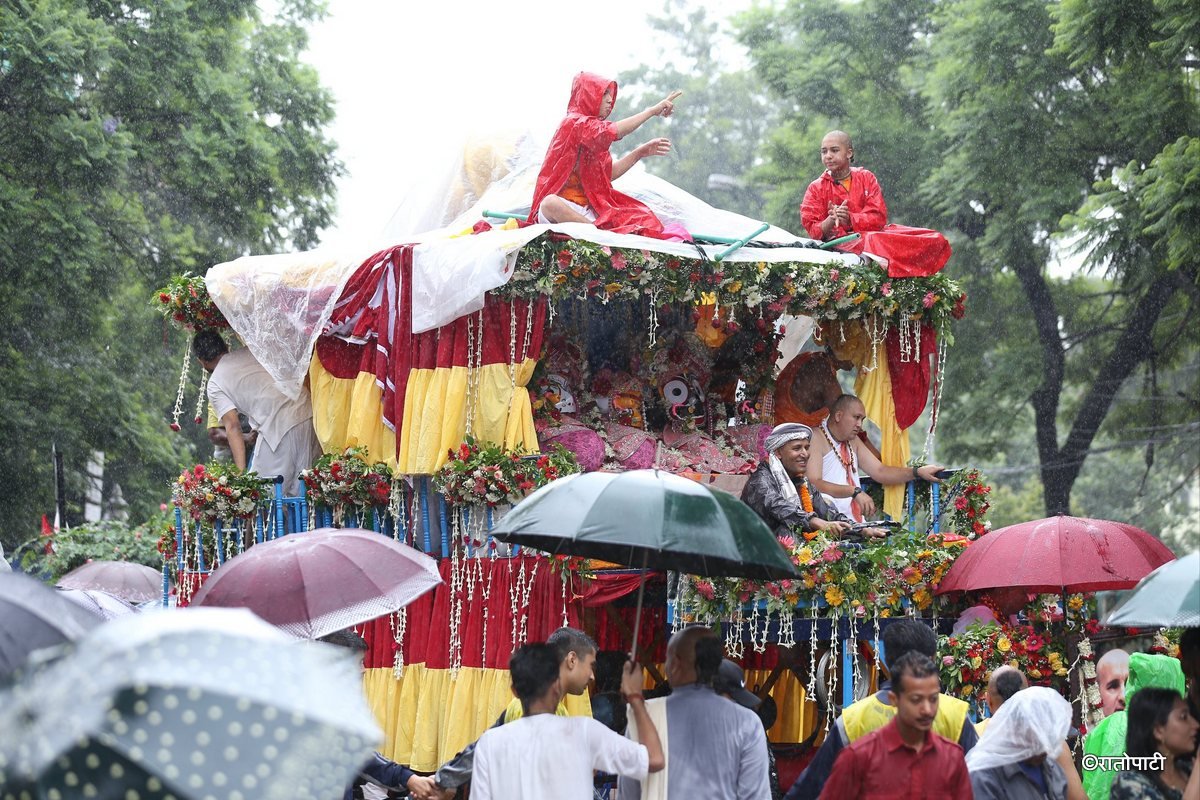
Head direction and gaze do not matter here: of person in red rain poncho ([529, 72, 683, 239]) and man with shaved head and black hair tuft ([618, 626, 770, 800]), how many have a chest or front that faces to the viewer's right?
1

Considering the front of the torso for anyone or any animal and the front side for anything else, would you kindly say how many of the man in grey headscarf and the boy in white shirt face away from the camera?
1

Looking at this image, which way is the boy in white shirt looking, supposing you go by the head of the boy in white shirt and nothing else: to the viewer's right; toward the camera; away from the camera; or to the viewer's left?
away from the camera

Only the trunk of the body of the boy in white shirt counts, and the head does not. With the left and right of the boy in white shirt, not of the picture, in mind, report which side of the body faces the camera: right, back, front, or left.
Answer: back

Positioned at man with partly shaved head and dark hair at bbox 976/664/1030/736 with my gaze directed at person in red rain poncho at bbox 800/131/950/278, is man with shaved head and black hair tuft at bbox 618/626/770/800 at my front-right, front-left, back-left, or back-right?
back-left

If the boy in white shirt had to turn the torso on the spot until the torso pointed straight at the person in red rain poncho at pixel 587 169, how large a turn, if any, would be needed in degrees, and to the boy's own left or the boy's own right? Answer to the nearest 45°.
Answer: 0° — they already face them

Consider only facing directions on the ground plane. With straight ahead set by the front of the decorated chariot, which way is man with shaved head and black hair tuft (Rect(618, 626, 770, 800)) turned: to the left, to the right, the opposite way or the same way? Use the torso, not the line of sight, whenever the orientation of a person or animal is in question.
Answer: the opposite way

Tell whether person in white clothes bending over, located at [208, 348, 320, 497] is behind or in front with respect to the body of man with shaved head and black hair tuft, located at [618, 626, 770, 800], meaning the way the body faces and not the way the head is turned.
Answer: in front

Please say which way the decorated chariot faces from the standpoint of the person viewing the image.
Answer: facing the viewer and to the right of the viewer

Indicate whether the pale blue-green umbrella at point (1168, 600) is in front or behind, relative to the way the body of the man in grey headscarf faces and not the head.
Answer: in front
